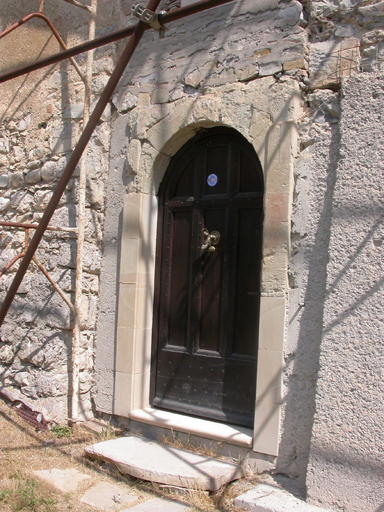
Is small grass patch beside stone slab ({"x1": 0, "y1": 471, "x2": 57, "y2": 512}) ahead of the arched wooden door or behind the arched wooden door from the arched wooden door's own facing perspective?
ahead

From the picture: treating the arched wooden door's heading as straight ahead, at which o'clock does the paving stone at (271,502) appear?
The paving stone is roughly at 10 o'clock from the arched wooden door.

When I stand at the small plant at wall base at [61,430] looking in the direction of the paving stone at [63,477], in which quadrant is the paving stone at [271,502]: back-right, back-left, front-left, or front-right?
front-left

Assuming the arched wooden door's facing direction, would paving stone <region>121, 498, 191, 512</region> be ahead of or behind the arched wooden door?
ahead

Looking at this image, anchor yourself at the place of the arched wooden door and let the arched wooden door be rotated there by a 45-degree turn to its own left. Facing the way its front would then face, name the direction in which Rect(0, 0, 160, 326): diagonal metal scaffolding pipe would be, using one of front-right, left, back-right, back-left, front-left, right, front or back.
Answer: front-right

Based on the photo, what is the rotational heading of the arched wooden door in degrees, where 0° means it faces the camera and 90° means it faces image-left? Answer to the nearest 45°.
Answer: approximately 45°
